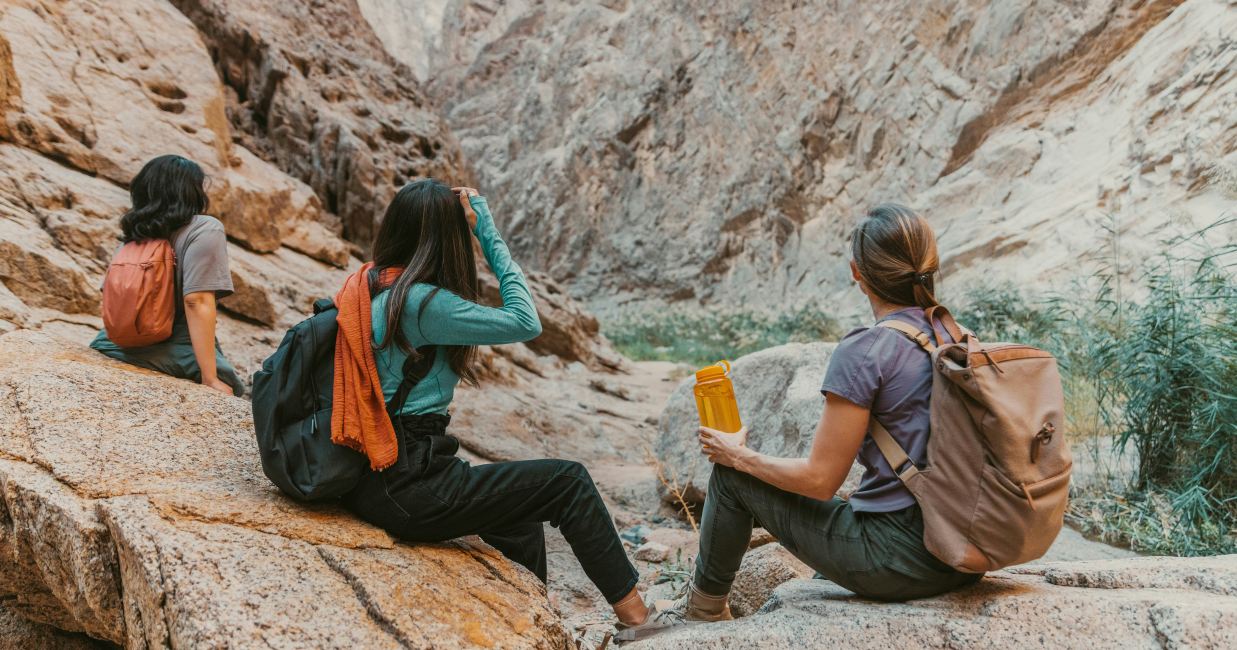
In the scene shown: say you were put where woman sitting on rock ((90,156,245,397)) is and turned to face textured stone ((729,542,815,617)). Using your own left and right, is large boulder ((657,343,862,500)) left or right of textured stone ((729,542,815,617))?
left

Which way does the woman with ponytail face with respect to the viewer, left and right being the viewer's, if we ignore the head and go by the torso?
facing away from the viewer and to the left of the viewer

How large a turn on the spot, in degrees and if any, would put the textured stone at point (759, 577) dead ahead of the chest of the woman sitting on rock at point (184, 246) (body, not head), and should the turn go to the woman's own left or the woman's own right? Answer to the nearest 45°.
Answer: approximately 90° to the woman's own right

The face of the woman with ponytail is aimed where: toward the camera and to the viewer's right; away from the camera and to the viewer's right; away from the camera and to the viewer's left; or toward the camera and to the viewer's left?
away from the camera and to the viewer's left

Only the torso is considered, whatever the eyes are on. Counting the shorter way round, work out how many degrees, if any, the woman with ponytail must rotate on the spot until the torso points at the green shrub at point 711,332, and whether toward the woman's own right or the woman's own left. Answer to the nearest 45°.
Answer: approximately 45° to the woman's own right

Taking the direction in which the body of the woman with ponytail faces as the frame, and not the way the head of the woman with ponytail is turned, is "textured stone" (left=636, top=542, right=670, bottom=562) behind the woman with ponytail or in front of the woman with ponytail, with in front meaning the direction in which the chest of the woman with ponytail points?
in front

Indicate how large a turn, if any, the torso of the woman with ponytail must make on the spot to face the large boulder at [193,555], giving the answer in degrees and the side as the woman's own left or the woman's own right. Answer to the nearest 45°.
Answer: approximately 45° to the woman's own left

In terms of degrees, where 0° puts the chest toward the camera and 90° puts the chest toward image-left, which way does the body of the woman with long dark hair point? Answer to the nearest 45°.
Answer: approximately 270°

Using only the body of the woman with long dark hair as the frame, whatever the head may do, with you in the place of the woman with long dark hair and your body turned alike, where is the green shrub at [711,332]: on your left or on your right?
on your left

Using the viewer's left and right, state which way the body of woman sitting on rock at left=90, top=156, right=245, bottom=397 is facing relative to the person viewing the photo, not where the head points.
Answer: facing away from the viewer and to the right of the viewer
